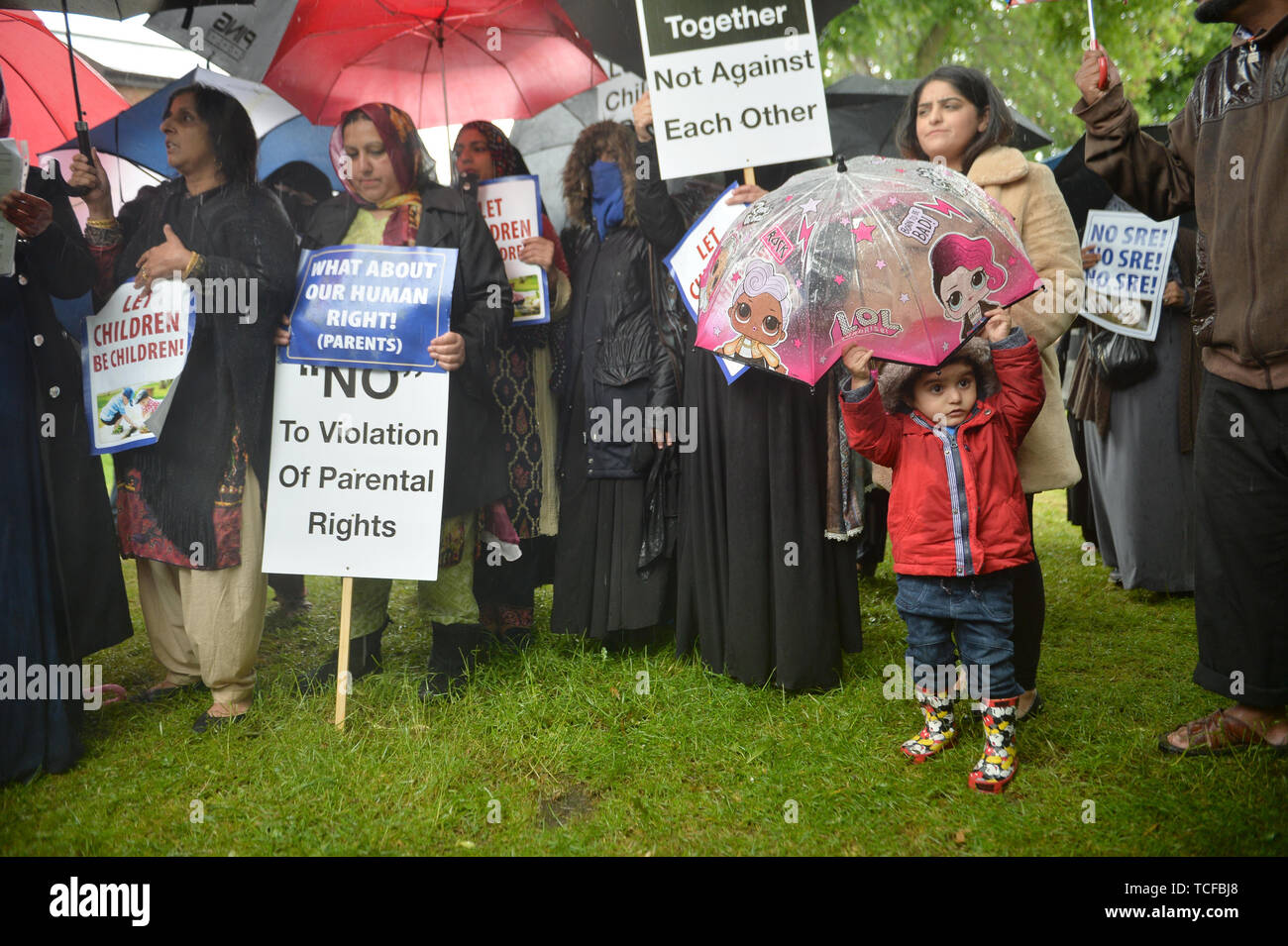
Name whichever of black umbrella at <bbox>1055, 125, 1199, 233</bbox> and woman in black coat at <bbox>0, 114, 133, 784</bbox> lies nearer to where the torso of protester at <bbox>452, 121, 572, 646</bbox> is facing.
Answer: the woman in black coat

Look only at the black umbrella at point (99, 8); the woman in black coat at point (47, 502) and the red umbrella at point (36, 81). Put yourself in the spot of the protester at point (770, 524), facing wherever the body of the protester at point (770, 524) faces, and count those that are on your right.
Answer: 3

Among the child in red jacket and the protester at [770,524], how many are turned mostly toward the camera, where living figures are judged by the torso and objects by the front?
2

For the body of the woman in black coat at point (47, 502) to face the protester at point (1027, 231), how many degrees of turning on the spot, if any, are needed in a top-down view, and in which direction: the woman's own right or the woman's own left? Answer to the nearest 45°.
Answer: approximately 90° to the woman's own left

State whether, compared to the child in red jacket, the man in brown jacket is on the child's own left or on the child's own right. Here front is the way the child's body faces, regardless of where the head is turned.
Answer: on the child's own left

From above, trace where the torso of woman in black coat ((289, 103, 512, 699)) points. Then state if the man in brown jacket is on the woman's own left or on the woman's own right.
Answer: on the woman's own left

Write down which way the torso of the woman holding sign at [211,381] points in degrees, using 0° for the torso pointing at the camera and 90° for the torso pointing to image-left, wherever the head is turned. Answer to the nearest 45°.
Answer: approximately 45°
